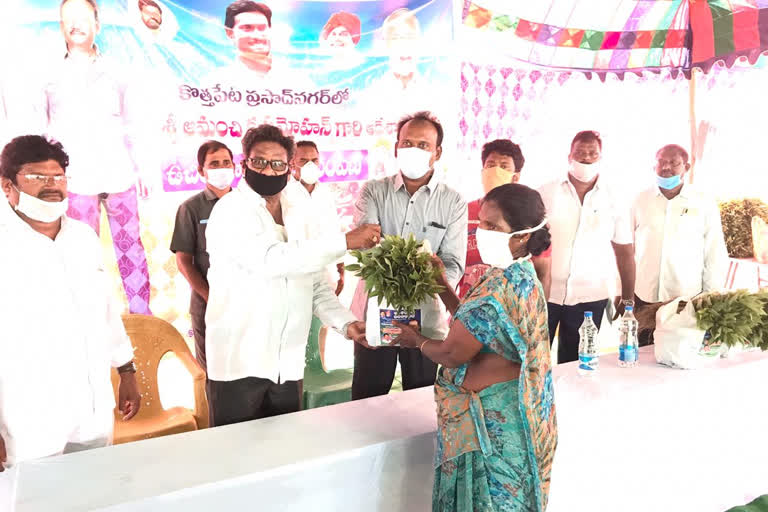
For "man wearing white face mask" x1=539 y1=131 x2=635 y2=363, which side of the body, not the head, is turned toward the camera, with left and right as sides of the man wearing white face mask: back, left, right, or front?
front

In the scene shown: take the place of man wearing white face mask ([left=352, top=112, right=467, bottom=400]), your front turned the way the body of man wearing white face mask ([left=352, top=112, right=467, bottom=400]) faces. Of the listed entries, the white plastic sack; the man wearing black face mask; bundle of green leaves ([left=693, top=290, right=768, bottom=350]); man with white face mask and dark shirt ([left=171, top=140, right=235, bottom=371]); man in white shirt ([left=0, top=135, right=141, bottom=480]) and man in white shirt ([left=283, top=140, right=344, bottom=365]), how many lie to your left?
2

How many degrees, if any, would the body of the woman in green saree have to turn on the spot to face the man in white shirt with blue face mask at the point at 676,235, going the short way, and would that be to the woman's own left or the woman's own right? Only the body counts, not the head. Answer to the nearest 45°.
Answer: approximately 135° to the woman's own right

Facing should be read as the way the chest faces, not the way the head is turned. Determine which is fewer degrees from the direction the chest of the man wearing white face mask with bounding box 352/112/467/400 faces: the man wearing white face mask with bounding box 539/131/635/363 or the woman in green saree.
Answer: the woman in green saree

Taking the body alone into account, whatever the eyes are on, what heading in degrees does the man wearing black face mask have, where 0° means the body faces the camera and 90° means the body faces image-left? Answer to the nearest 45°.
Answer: approximately 315°

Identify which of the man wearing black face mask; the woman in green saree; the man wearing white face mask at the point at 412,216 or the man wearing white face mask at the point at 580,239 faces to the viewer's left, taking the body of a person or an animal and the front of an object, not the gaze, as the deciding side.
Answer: the woman in green saree

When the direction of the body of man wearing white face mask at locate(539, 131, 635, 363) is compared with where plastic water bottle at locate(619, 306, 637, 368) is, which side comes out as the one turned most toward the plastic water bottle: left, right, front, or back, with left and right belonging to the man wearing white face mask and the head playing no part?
front

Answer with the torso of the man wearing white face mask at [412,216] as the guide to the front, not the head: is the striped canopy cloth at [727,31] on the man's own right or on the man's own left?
on the man's own left

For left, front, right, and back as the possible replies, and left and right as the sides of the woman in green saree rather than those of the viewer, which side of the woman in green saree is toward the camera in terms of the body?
left

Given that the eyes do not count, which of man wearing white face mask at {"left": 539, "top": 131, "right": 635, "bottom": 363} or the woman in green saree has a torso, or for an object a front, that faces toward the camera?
the man wearing white face mask

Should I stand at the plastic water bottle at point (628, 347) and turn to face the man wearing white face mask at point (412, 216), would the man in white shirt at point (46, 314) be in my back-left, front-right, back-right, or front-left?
front-left

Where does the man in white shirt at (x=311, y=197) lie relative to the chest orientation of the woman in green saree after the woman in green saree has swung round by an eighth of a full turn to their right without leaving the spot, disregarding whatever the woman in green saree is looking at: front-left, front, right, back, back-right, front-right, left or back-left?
front

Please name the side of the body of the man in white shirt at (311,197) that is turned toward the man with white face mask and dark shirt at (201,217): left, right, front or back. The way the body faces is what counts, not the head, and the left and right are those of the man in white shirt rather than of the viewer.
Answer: right

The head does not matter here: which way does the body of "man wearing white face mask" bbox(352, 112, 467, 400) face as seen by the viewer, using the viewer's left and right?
facing the viewer

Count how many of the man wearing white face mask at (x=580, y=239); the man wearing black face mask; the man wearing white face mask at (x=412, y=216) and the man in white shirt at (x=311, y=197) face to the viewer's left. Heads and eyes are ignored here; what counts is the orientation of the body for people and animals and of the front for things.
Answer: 0

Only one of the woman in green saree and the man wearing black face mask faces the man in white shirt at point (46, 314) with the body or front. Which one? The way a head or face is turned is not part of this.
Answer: the woman in green saree

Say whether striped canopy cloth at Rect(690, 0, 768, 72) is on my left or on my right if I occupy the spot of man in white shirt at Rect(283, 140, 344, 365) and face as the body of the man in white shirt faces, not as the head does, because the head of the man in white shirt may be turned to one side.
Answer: on my left
